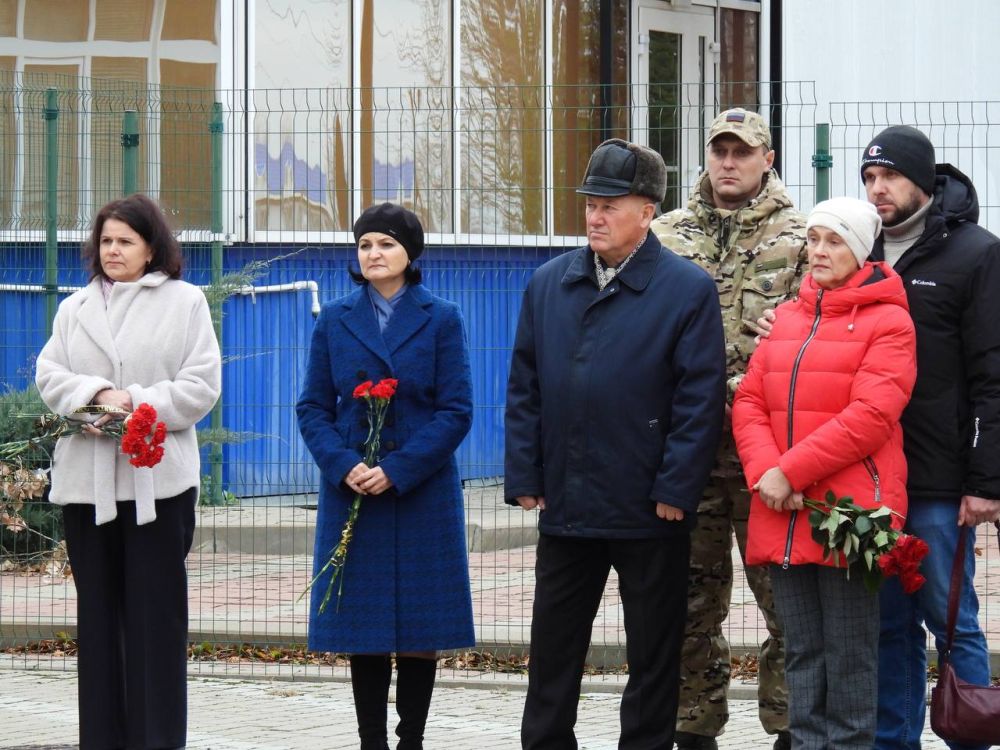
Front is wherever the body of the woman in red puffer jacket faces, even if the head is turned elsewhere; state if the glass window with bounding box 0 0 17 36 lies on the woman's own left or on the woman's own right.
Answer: on the woman's own right

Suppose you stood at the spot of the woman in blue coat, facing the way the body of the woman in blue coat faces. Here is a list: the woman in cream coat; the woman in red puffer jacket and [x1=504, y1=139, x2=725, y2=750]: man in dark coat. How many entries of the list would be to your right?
1

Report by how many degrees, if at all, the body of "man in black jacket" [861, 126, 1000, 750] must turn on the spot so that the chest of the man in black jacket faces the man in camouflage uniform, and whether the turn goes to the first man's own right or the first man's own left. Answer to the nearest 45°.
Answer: approximately 45° to the first man's own right

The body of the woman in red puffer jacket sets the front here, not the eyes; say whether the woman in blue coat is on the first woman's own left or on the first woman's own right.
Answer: on the first woman's own right

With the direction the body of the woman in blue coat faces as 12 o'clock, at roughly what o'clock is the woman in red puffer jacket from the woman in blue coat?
The woman in red puffer jacket is roughly at 10 o'clock from the woman in blue coat.

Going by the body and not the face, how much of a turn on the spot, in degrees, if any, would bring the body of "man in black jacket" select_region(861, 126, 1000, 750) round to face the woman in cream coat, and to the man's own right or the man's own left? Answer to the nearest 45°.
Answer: approximately 45° to the man's own right

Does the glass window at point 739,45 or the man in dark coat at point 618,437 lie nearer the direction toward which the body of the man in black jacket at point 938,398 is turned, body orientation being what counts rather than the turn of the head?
the man in dark coat

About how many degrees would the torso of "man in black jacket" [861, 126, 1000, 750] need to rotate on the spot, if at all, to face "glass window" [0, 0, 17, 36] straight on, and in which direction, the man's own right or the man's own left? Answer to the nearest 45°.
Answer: approximately 90° to the man's own right

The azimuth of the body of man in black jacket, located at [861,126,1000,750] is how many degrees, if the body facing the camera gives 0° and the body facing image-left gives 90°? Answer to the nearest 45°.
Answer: approximately 45°

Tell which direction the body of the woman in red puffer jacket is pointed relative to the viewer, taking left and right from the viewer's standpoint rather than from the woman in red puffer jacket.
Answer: facing the viewer and to the left of the viewer

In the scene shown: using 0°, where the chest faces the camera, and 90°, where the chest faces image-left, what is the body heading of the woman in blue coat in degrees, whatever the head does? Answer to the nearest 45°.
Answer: approximately 0°
